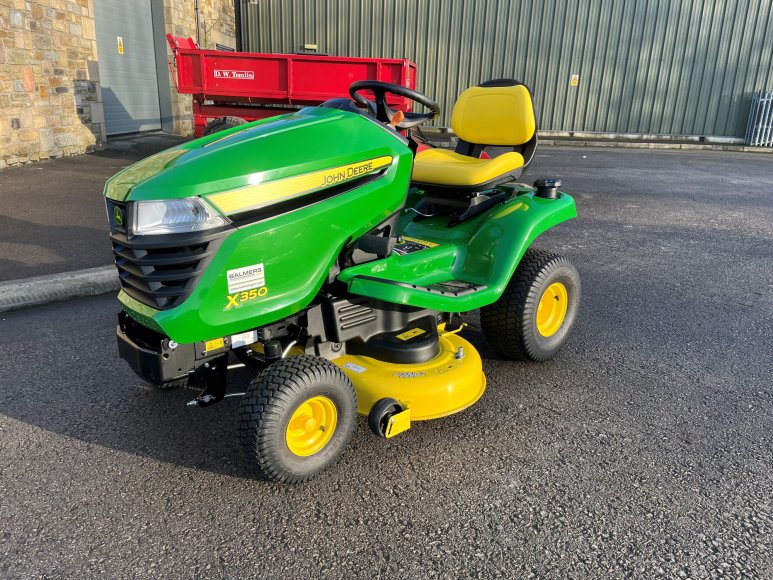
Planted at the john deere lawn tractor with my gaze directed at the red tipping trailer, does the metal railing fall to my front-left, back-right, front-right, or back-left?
front-right

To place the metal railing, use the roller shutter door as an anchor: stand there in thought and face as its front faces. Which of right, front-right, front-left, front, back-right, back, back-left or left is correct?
front-left

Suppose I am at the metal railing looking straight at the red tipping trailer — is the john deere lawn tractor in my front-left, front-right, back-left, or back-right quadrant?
front-left

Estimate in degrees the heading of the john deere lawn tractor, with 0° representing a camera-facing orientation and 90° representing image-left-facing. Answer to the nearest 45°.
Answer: approximately 45°

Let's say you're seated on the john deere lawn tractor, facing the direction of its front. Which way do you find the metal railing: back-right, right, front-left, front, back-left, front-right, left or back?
back

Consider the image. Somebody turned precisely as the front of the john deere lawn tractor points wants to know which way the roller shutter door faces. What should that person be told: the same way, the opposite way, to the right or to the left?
to the left

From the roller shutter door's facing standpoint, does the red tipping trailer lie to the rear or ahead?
ahead

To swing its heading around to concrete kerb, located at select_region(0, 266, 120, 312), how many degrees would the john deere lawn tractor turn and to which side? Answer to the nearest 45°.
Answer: approximately 90° to its right

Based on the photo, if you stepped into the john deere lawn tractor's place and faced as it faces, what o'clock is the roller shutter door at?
The roller shutter door is roughly at 4 o'clock from the john deere lawn tractor.

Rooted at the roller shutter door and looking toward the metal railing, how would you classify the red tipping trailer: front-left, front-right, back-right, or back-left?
front-right

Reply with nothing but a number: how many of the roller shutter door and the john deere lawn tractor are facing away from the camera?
0

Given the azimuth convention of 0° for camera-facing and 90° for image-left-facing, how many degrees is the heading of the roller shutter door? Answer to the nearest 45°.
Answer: approximately 315°

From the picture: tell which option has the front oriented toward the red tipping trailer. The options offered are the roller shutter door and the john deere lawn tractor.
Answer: the roller shutter door
